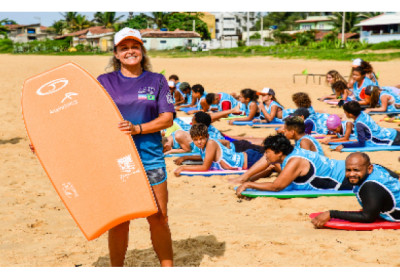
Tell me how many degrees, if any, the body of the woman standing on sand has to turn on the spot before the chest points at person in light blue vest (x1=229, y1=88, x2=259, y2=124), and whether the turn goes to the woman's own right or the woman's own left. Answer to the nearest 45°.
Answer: approximately 180°

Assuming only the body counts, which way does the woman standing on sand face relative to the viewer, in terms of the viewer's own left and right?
facing the viewer

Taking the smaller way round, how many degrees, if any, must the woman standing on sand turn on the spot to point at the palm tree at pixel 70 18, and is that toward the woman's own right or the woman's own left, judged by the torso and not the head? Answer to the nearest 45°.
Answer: approximately 180°

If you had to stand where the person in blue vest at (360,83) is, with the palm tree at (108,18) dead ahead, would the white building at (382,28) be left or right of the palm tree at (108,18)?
right

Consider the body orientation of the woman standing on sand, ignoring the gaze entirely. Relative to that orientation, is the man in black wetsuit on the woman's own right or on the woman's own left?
on the woman's own left

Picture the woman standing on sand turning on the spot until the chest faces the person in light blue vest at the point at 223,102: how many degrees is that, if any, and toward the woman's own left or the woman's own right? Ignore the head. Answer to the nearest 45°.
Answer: approximately 180°

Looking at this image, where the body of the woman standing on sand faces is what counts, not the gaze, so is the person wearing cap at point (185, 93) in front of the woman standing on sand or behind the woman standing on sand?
behind

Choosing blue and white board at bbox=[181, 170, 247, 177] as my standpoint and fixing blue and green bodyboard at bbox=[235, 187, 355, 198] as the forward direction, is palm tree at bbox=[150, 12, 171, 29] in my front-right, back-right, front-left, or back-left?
back-left

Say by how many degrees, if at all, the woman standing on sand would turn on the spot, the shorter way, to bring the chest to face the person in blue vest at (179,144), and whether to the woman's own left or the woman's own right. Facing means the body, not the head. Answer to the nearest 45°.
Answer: approximately 180°

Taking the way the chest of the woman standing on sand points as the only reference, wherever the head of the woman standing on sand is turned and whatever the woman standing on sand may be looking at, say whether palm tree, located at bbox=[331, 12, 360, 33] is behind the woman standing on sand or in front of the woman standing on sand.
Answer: behind

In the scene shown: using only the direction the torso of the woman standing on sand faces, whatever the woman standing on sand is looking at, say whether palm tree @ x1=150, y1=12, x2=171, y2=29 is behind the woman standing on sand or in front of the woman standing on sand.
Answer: behind

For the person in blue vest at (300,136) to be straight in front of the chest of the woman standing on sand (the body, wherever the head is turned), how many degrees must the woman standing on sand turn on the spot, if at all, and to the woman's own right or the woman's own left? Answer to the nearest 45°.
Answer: approximately 135° to the woman's own left
